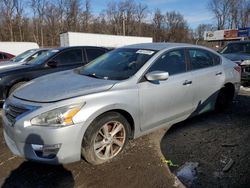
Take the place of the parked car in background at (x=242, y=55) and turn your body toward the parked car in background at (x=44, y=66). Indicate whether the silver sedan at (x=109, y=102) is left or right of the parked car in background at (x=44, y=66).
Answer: left

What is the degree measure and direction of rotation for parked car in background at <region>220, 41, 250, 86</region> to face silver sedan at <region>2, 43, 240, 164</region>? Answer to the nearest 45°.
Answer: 0° — it already faces it

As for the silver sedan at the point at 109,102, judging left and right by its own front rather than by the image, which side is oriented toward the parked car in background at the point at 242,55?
back

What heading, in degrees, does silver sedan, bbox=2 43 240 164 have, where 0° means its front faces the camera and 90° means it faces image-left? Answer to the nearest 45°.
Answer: approximately 45°

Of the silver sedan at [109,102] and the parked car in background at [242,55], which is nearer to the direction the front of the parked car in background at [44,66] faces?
the silver sedan

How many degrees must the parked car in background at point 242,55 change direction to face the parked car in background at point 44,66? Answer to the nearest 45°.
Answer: approximately 45° to its right

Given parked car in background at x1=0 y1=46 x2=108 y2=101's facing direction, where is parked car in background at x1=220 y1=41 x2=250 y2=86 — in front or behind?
behind

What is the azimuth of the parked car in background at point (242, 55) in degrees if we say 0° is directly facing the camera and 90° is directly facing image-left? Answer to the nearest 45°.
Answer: approximately 0°
